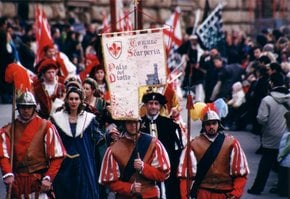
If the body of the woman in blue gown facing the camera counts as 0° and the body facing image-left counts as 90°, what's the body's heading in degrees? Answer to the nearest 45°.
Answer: approximately 0°

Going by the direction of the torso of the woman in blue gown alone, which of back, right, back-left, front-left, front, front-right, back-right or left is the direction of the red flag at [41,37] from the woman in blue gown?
back

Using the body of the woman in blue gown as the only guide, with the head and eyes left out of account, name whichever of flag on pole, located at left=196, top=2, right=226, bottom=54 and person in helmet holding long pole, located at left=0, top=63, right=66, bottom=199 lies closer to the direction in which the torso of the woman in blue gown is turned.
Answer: the person in helmet holding long pole

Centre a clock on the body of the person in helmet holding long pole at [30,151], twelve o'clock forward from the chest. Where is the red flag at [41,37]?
The red flag is roughly at 6 o'clock from the person in helmet holding long pole.

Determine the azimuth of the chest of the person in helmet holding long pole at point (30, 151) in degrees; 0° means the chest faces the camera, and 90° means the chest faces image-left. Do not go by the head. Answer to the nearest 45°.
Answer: approximately 0°

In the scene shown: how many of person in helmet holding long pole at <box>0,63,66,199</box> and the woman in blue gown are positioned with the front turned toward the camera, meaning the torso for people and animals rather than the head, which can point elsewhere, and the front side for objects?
2
